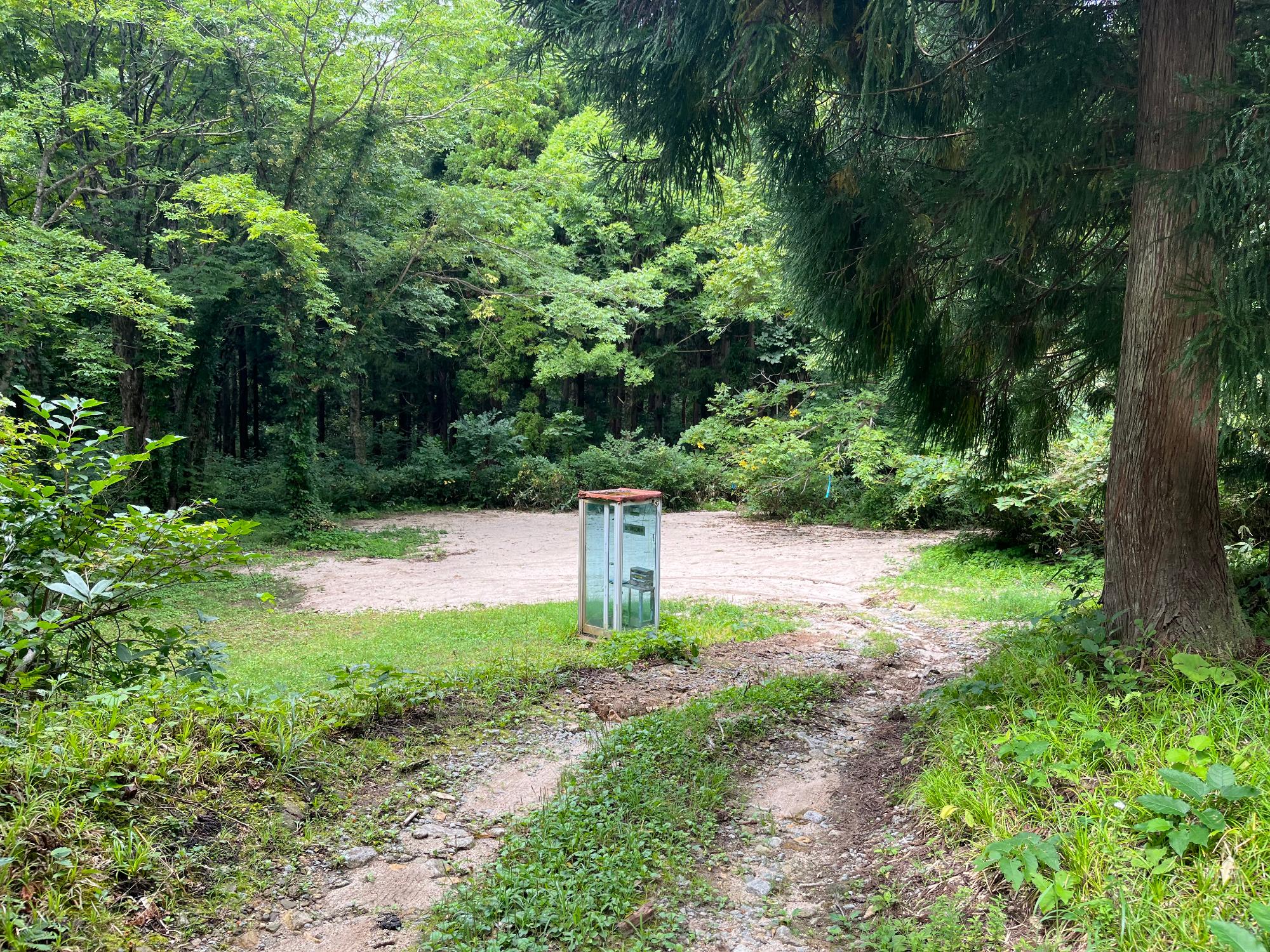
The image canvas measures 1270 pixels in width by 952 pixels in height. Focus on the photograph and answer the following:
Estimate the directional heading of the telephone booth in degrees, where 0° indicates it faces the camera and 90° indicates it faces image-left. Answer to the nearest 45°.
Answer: approximately 45°

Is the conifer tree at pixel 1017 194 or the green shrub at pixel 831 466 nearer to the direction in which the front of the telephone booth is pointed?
the conifer tree

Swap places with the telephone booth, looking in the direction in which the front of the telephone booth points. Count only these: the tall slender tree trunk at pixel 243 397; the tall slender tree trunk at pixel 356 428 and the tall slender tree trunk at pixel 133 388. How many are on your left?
0

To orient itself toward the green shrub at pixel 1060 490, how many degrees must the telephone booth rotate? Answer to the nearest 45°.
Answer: approximately 180°

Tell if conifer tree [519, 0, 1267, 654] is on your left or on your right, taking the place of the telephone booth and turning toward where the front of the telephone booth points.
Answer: on your left

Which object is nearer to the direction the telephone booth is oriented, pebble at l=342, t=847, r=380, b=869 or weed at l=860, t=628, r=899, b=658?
the pebble

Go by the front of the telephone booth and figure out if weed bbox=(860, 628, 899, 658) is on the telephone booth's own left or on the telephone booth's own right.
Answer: on the telephone booth's own left

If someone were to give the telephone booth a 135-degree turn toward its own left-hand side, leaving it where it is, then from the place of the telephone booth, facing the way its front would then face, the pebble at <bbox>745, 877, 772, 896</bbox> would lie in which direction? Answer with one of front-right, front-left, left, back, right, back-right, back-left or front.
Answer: right

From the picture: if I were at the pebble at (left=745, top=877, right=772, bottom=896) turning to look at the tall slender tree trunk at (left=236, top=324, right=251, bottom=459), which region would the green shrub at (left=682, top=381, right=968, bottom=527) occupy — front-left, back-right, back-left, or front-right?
front-right

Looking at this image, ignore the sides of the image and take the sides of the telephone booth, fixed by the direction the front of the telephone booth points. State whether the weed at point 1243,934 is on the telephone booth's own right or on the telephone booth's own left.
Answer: on the telephone booth's own left

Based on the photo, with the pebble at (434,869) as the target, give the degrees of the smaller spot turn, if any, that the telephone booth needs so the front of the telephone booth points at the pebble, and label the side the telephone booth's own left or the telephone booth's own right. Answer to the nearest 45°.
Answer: approximately 45° to the telephone booth's own left

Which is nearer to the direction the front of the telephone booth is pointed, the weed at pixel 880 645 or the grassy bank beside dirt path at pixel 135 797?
the grassy bank beside dirt path
